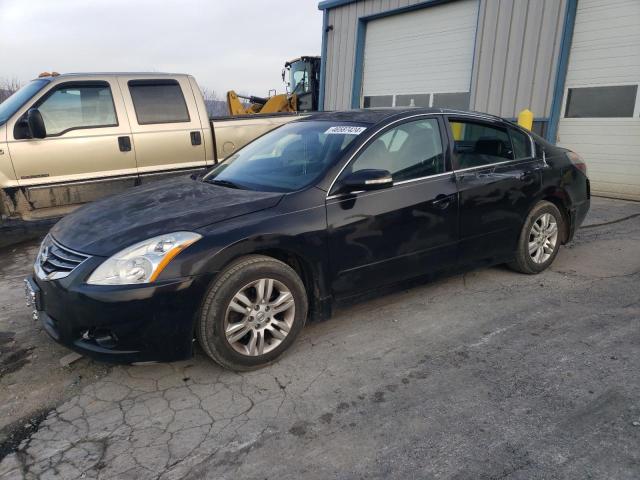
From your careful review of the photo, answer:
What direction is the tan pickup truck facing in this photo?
to the viewer's left

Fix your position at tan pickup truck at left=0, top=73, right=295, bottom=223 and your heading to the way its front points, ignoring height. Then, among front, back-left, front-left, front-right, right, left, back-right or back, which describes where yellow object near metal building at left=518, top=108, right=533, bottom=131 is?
back

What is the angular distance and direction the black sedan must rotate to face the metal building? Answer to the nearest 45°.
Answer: approximately 180°

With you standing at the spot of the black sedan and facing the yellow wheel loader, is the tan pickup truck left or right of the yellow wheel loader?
left

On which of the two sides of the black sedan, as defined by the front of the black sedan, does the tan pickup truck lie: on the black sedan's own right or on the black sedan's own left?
on the black sedan's own right

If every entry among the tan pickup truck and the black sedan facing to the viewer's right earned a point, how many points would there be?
0

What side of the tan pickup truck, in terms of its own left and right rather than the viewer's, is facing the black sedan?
left

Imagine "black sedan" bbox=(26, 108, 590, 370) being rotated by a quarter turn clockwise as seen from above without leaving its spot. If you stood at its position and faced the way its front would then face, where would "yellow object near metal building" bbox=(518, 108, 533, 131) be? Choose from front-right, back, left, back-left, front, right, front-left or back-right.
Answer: right

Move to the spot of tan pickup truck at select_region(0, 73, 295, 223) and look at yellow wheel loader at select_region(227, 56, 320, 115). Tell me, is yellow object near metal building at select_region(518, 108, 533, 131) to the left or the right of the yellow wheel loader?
right

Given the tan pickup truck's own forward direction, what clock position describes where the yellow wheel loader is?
The yellow wheel loader is roughly at 4 o'clock from the tan pickup truck.

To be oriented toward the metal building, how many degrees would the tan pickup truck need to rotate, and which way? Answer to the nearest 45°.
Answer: approximately 180°
